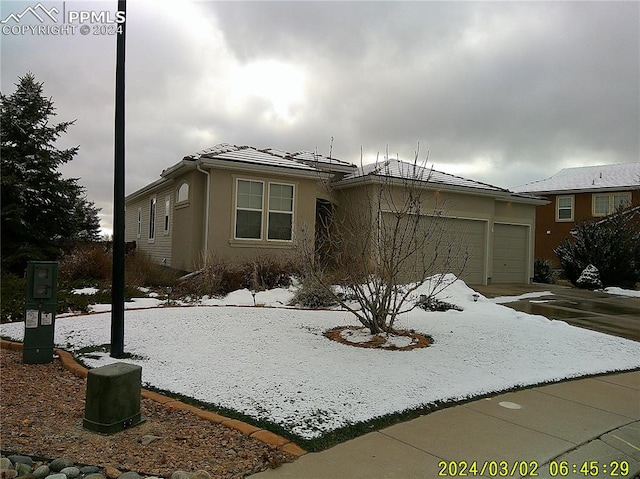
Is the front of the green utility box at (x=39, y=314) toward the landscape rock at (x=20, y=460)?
yes

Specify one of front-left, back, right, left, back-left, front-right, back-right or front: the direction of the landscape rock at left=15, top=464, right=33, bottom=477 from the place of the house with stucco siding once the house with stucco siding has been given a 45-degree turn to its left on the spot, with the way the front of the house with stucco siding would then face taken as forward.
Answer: right

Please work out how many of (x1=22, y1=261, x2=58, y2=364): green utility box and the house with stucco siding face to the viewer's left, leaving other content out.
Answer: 0

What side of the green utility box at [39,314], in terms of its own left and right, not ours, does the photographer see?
front

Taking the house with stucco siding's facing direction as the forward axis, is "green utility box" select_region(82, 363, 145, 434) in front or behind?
in front

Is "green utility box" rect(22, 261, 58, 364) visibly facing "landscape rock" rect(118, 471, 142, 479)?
yes

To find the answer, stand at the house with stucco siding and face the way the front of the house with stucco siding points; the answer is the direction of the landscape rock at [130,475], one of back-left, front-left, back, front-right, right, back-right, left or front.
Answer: front-right

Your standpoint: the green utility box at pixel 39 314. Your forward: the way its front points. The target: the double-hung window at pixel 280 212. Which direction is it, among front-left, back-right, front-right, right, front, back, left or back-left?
back-left

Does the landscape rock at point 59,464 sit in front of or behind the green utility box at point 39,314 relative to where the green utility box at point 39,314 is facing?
in front

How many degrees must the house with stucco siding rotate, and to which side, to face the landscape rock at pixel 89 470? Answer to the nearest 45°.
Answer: approximately 45° to its right

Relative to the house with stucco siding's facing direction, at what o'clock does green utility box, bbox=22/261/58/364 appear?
The green utility box is roughly at 2 o'clock from the house with stucco siding.

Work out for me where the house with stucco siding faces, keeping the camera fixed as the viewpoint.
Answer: facing the viewer and to the right of the viewer

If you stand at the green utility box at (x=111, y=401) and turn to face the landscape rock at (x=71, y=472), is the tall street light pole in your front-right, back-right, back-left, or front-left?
back-right

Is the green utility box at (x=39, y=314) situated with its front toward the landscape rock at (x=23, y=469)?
yes

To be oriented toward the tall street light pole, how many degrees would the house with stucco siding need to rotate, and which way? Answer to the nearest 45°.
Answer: approximately 45° to its right

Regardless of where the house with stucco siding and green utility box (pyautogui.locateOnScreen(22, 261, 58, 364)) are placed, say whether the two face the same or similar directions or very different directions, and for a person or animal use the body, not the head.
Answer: same or similar directions

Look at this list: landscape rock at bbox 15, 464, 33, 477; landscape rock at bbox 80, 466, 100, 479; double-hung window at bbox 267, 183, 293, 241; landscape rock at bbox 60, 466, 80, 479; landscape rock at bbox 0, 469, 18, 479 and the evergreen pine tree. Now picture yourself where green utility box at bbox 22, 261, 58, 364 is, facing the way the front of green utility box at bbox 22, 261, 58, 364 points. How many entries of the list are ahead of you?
4

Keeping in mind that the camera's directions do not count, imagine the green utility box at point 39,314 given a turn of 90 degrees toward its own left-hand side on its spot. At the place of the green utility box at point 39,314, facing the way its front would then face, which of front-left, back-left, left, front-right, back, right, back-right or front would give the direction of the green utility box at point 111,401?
right
